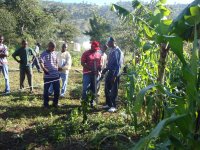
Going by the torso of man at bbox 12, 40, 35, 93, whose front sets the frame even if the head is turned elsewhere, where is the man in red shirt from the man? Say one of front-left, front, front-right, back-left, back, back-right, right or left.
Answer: front-left

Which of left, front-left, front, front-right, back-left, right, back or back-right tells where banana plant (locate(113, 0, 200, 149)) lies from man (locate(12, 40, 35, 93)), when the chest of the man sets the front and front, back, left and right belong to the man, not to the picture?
front

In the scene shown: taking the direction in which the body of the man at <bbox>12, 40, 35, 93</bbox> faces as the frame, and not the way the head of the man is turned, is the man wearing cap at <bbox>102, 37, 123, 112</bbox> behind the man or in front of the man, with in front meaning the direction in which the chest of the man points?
in front

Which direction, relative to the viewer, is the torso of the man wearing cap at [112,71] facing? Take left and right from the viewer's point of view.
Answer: facing the viewer and to the left of the viewer
